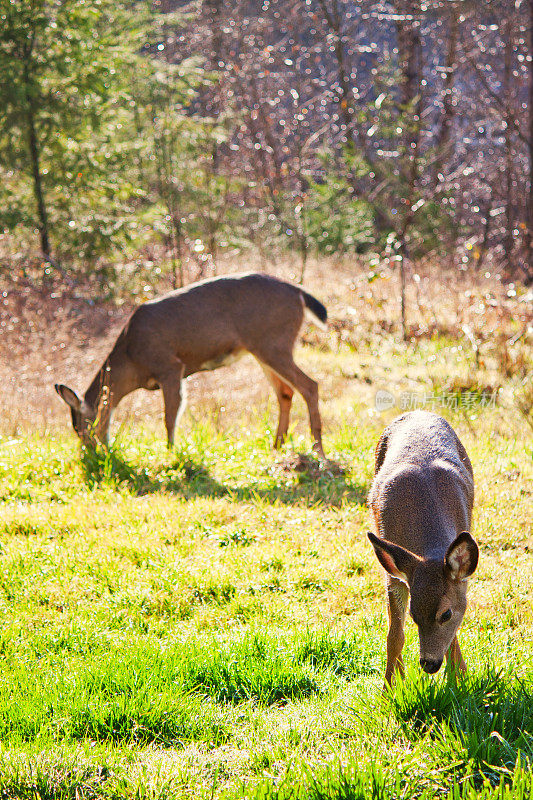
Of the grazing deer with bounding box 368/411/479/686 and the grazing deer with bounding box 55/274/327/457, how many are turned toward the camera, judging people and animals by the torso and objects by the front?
1

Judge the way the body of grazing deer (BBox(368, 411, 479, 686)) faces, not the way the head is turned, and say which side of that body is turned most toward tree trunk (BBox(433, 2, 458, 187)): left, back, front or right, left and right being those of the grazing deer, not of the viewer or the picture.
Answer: back

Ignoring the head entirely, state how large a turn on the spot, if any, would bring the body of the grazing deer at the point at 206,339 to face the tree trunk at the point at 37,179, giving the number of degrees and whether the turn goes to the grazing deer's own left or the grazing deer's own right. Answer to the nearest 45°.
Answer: approximately 90° to the grazing deer's own right

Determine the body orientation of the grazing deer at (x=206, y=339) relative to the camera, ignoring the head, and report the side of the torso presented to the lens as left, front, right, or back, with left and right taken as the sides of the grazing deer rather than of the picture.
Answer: left

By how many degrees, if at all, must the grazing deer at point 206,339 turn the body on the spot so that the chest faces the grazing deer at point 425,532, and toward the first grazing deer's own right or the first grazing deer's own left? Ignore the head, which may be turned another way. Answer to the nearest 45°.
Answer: approximately 90° to the first grazing deer's own left

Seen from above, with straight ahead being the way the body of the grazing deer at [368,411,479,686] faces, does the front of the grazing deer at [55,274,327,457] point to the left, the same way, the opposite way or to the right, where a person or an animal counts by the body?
to the right

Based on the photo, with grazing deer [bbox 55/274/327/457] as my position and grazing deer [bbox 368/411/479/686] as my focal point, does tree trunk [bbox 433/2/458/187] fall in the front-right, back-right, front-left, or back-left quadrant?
back-left

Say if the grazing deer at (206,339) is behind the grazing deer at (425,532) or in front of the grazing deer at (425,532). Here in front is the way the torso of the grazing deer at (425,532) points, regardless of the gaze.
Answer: behind
